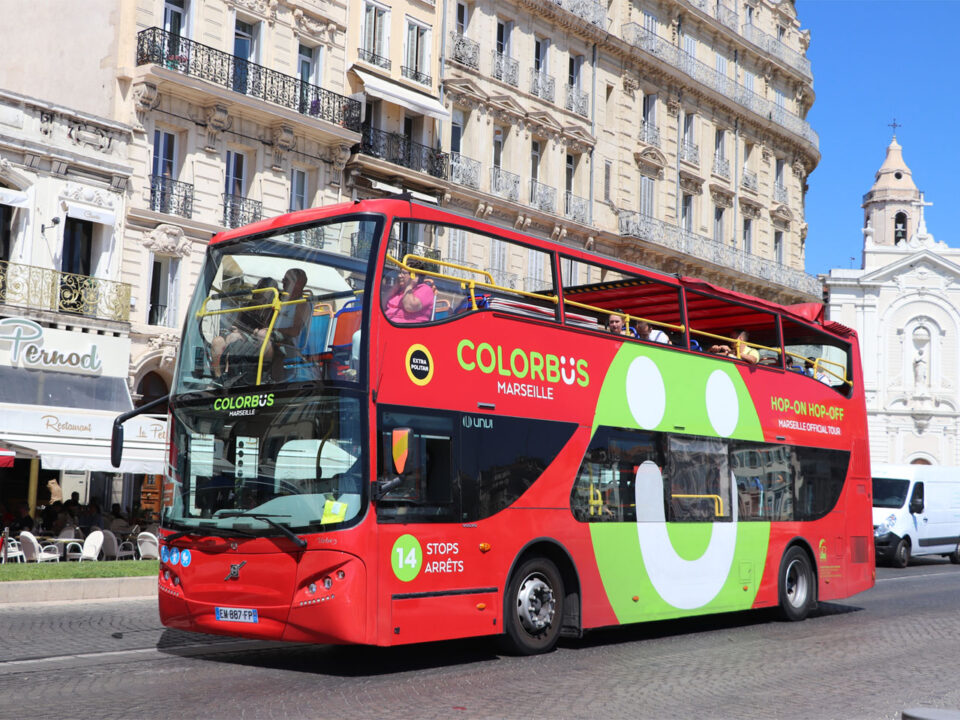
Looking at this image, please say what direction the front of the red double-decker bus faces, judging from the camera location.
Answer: facing the viewer and to the left of the viewer

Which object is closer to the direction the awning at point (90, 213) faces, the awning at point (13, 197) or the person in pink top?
the person in pink top

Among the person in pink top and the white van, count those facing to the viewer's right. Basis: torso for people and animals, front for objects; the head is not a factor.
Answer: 0

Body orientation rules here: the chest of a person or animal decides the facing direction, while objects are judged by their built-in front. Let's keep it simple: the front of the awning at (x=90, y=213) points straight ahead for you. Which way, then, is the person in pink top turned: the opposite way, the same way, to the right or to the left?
to the right

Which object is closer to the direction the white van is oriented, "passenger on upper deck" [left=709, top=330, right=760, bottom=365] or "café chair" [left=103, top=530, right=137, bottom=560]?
the café chair

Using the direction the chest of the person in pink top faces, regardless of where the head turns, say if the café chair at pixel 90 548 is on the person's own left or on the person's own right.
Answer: on the person's own right

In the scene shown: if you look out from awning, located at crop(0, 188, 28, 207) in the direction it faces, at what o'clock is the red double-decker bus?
The red double-decker bus is roughly at 1 o'clock from the awning.

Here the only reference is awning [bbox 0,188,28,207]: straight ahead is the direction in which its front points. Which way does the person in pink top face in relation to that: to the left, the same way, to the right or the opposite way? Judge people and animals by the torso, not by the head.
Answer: to the right

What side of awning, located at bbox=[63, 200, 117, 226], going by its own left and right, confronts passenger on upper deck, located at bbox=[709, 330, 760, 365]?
front

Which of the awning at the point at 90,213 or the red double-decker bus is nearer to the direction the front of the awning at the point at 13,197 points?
the red double-decker bus

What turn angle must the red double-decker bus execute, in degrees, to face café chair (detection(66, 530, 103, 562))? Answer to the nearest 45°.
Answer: approximately 90° to its right

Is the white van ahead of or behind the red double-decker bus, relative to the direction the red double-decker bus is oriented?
behind

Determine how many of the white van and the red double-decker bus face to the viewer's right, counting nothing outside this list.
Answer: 0
